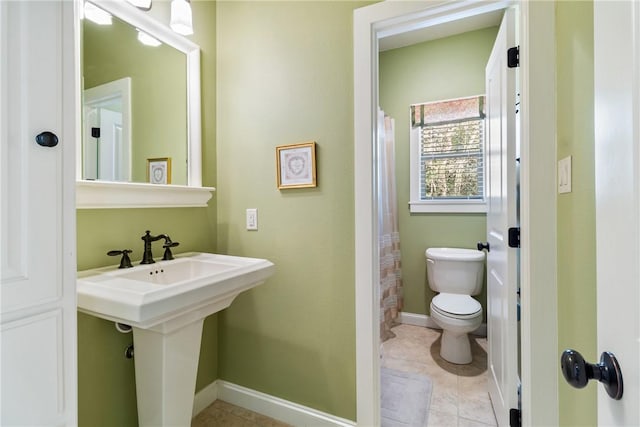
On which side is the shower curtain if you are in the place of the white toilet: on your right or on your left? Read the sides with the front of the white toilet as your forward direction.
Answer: on your right

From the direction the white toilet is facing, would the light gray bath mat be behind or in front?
in front

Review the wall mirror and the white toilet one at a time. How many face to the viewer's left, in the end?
0

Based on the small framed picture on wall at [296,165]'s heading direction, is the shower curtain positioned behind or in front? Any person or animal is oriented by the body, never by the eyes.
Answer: behind

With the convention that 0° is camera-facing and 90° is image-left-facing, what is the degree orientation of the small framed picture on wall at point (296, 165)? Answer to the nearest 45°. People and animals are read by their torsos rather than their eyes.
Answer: approximately 45°

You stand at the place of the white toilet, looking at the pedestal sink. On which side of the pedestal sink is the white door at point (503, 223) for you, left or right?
left

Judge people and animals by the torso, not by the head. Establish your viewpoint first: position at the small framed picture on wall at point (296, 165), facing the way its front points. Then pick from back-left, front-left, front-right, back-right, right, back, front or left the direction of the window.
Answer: back

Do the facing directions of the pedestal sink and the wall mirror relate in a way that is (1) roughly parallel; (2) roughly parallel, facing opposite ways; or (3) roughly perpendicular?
roughly parallel

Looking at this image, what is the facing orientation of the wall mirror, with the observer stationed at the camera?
facing the viewer and to the right of the viewer

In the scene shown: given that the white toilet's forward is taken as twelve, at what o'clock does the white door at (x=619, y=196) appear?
The white door is roughly at 12 o'clock from the white toilet.

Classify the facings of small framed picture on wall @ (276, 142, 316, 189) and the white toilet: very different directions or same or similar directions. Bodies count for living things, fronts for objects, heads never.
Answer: same or similar directions

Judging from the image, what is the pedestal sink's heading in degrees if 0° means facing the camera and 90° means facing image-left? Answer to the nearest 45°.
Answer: approximately 315°

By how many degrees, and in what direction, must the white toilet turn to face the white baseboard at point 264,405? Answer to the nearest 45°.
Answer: approximately 45° to its right

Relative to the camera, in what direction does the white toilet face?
facing the viewer
